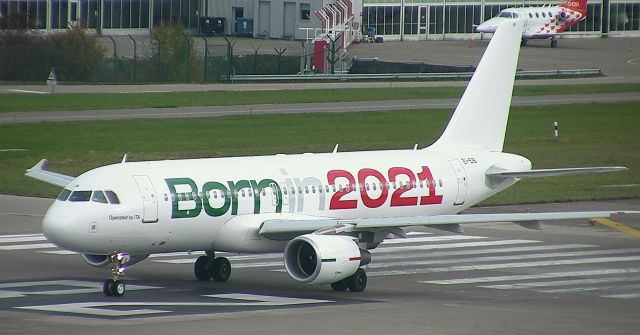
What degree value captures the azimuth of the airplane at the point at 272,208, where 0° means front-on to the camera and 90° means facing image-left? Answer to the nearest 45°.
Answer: approximately 45°
